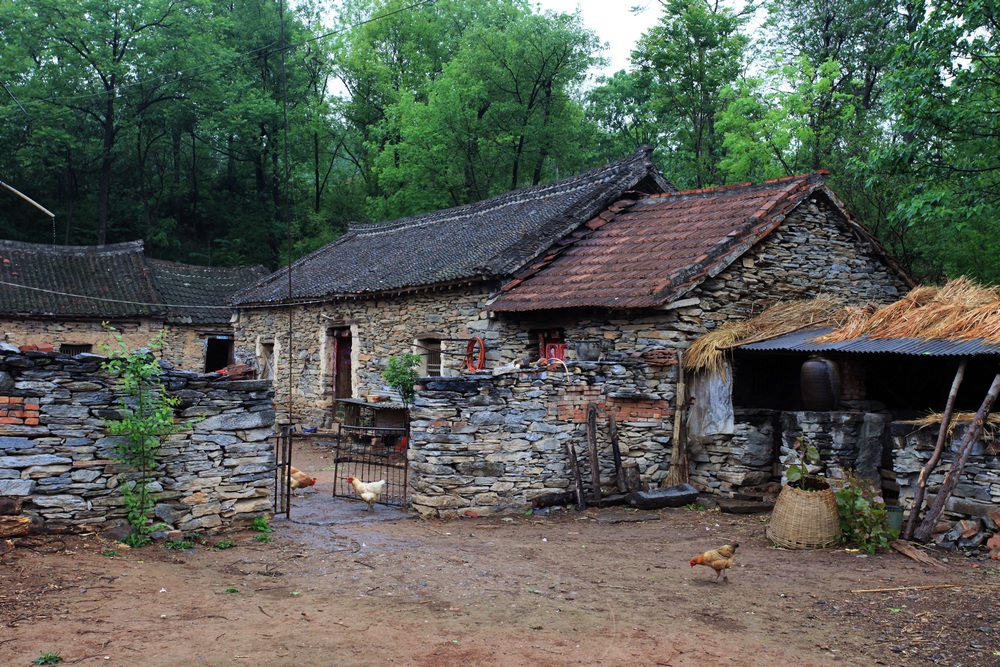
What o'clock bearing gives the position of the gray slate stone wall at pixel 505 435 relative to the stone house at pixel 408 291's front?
The gray slate stone wall is roughly at 10 o'clock from the stone house.

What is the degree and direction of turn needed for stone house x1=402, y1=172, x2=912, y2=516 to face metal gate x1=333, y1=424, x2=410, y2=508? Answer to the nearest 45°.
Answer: approximately 45° to its right

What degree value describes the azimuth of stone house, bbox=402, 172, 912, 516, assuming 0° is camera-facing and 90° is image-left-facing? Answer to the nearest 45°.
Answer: approximately 45°

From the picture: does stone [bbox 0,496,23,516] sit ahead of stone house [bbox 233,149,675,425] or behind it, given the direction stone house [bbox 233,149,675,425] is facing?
ahead

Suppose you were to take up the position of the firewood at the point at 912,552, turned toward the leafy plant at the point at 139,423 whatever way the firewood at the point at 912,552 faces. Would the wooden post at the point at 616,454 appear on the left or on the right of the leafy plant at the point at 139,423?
right

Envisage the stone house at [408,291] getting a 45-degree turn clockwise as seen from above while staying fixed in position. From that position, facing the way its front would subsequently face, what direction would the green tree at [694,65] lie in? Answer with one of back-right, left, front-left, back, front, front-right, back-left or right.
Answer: back-right

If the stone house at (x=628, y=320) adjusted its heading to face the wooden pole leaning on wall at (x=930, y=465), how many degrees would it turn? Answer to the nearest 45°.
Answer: approximately 90° to its left

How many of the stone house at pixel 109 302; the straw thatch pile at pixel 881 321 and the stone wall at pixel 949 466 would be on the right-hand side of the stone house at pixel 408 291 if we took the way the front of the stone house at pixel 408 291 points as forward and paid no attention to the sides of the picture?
1

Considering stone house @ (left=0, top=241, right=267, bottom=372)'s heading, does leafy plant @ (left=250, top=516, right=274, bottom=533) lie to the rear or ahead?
ahead

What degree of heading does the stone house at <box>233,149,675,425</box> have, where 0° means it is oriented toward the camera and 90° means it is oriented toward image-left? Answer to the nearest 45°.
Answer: approximately 45°

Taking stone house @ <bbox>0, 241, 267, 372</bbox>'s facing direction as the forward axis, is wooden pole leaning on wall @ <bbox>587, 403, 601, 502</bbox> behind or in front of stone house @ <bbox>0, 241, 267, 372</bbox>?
in front

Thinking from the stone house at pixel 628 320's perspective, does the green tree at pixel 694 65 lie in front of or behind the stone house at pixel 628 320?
behind

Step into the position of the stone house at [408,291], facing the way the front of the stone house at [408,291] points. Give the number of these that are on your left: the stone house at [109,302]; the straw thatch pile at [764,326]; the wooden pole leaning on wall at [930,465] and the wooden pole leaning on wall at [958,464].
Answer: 3
